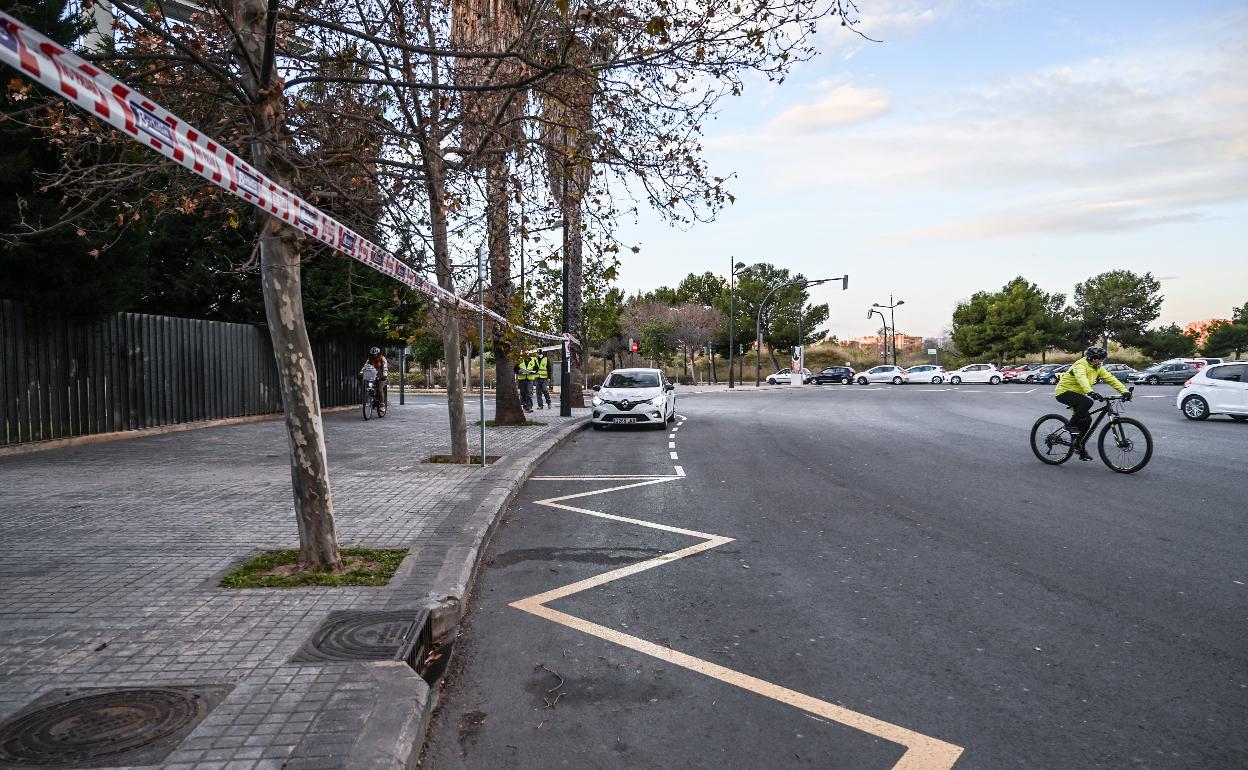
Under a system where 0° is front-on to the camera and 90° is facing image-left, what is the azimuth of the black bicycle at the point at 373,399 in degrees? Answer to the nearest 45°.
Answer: approximately 0°

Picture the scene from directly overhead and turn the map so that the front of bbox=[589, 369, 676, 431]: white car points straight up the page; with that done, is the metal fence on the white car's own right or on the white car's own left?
on the white car's own right

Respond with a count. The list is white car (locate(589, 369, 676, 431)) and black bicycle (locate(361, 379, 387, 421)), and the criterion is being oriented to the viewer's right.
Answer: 0

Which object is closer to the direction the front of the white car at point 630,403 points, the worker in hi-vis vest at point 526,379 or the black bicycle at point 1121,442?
the black bicycle

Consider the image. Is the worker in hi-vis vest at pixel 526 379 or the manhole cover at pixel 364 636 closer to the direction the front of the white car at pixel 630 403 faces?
the manhole cover

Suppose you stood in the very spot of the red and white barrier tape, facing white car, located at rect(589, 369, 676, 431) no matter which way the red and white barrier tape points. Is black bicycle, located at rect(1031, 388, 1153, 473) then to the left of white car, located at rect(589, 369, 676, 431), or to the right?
right

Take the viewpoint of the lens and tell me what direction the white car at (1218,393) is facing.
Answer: facing to the right of the viewer

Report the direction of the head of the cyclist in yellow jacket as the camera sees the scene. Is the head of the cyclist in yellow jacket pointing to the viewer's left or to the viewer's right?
to the viewer's right
